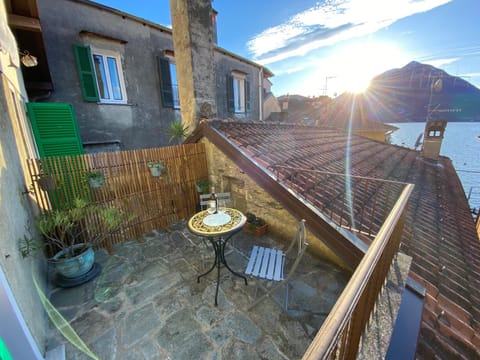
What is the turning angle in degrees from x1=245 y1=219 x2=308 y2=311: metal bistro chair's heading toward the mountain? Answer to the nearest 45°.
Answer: approximately 135° to its right

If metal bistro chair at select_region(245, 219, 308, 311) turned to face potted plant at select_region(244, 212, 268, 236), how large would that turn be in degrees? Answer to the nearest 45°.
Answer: approximately 90° to its right

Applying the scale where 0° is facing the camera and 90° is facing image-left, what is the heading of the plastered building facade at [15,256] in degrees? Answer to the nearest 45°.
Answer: approximately 270°

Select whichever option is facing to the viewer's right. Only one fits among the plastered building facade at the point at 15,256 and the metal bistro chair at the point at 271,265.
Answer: the plastered building facade

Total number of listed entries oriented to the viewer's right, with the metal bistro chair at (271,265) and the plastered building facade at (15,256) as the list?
1

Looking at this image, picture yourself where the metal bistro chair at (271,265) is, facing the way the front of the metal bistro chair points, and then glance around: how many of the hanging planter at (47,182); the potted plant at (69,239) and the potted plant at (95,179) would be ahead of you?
3

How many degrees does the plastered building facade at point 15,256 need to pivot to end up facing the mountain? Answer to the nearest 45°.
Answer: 0° — it already faces it

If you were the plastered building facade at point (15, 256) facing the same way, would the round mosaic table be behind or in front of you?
in front

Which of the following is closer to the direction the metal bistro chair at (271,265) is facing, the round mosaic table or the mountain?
the round mosaic table

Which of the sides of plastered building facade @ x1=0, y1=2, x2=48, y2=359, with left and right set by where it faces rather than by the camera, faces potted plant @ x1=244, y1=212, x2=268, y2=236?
front

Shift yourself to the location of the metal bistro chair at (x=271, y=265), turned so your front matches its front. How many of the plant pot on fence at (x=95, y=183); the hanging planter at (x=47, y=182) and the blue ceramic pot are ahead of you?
3

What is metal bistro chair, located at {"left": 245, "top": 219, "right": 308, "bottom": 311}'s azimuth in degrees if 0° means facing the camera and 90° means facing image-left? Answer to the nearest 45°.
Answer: approximately 90°

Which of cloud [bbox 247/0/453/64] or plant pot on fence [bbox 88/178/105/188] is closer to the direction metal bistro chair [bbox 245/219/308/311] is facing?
the plant pot on fence

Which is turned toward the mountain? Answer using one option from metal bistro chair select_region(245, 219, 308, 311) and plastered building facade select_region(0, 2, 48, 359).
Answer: the plastered building facade

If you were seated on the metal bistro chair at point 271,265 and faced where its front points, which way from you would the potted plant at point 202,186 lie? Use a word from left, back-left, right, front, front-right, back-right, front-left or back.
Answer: front-right

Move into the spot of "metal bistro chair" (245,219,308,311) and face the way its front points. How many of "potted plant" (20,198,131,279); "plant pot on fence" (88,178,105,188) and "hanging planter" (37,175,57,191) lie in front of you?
3
